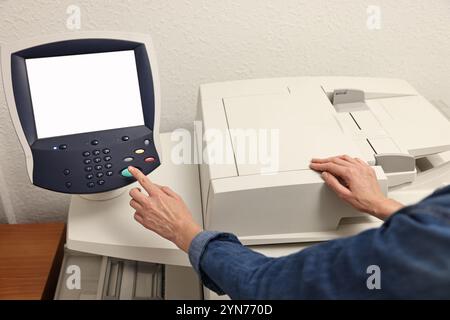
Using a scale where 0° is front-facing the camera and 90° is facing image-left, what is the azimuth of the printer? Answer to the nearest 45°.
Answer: approximately 0°

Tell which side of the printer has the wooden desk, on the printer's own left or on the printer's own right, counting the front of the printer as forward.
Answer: on the printer's own right
